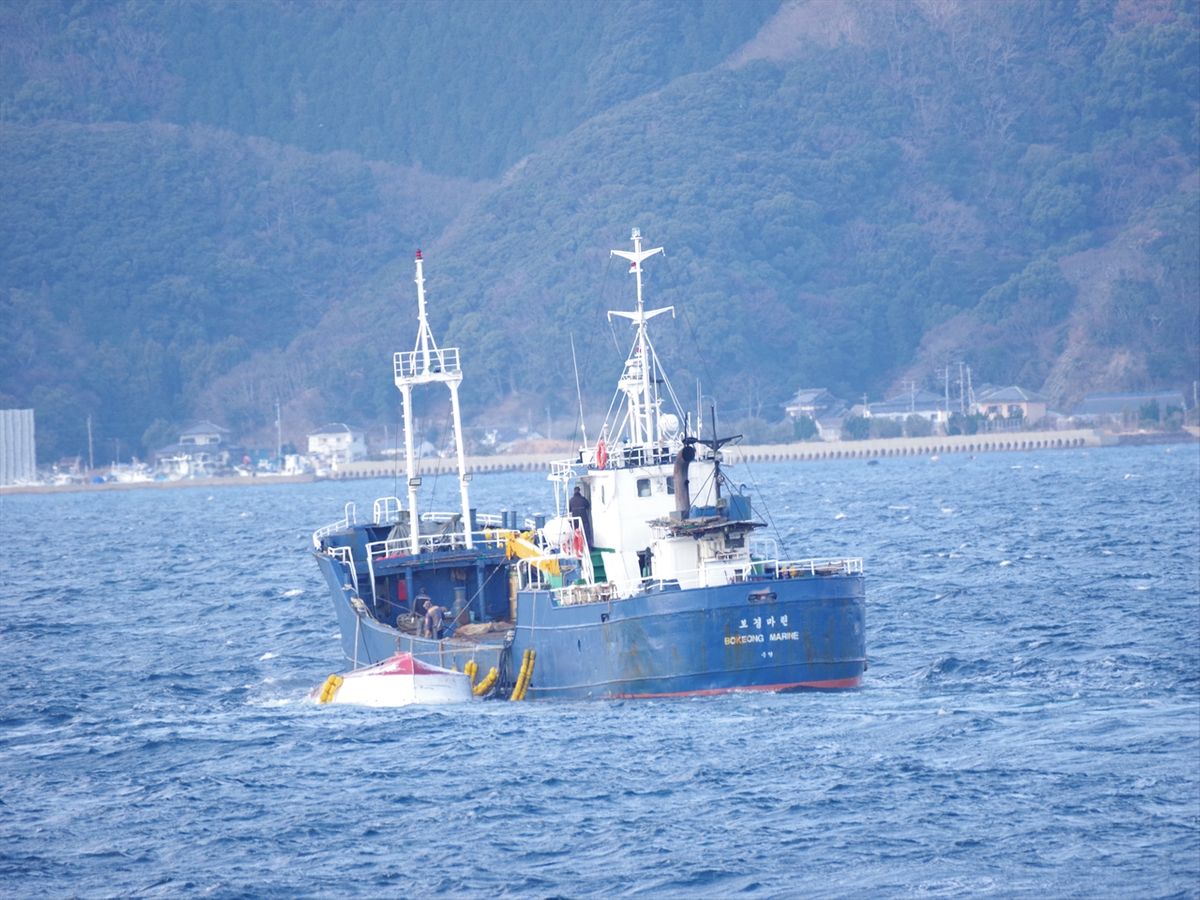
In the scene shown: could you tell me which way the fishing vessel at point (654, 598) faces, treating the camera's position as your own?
facing away from the viewer and to the left of the viewer

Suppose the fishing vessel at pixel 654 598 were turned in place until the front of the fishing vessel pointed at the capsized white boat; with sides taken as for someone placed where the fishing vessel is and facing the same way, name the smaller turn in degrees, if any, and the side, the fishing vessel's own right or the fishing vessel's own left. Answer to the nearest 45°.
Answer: approximately 45° to the fishing vessel's own left
